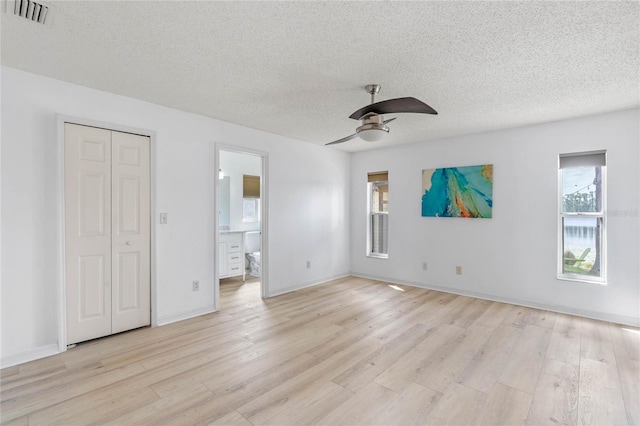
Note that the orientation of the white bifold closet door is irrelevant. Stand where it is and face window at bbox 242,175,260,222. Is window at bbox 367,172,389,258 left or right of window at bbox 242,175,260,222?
right

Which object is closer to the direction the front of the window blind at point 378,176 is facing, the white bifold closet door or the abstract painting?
the white bifold closet door

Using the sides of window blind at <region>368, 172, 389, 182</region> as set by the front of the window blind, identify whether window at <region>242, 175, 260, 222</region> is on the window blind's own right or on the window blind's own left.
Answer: on the window blind's own right

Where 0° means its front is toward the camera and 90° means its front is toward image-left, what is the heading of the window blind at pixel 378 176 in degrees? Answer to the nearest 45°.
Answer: approximately 45°

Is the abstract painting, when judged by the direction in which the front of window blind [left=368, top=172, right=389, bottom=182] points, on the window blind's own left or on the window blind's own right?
on the window blind's own left

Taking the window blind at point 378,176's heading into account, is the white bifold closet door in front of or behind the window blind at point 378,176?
in front

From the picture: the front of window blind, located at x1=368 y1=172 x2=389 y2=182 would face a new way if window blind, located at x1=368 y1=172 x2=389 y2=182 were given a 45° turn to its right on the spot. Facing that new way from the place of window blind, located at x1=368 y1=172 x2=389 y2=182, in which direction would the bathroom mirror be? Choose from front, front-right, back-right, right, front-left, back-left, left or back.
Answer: front

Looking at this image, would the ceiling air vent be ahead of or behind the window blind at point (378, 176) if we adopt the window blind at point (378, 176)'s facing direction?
ahead

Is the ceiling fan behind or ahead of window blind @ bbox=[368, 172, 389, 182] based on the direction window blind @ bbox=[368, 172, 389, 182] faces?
ahead
